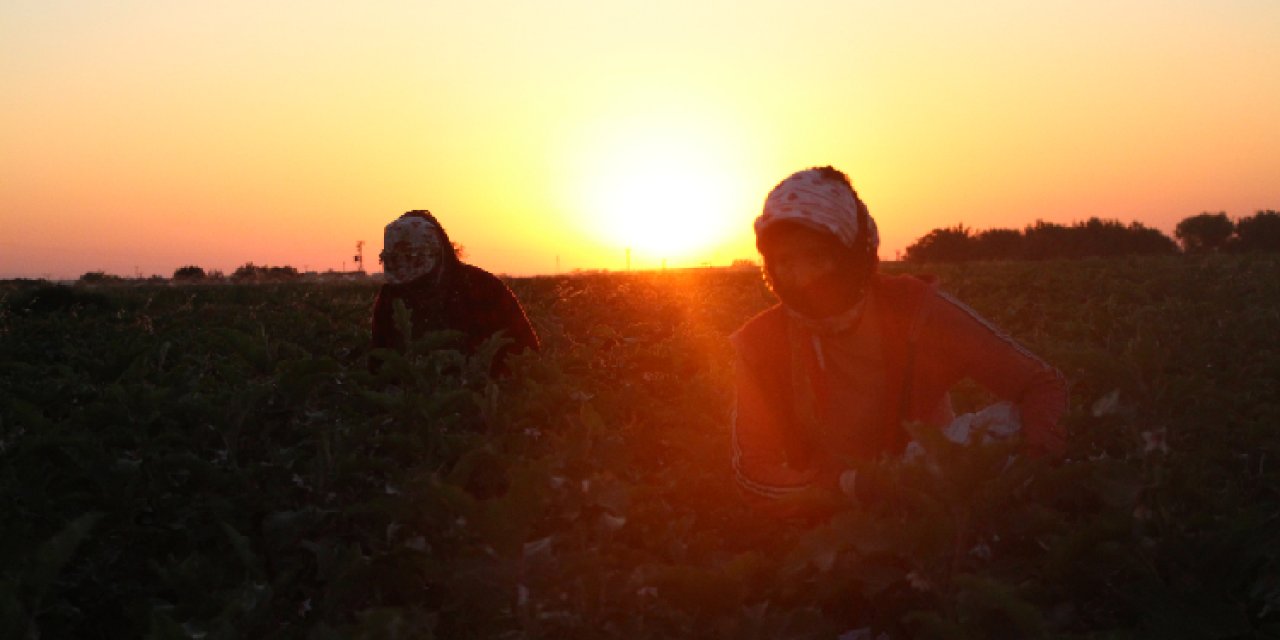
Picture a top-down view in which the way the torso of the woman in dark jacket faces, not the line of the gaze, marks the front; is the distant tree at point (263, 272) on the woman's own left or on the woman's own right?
on the woman's own right

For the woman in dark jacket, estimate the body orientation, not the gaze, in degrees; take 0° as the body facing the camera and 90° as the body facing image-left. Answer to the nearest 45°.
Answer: approximately 45°

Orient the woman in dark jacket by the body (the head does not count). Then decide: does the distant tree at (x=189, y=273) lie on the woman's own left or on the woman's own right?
on the woman's own right

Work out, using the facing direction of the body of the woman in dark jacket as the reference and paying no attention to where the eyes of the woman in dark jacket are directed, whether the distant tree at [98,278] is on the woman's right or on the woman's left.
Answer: on the woman's right

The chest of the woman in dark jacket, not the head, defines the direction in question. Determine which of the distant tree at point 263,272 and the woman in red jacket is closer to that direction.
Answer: the woman in red jacket

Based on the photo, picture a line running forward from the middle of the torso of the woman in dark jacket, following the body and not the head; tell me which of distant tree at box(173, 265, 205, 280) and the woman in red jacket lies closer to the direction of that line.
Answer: the woman in red jacket

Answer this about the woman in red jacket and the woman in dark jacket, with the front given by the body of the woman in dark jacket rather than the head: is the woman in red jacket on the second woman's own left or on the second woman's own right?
on the second woman's own left
